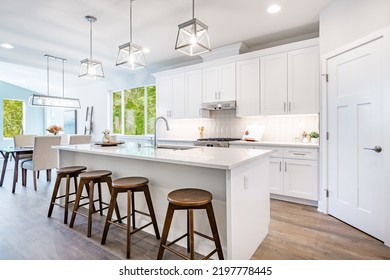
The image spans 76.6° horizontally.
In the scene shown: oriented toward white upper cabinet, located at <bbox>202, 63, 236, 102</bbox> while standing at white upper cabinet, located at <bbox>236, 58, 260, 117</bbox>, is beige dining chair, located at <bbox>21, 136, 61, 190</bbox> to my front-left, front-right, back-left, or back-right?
front-left

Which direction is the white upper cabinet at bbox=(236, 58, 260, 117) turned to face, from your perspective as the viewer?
facing the viewer and to the left of the viewer

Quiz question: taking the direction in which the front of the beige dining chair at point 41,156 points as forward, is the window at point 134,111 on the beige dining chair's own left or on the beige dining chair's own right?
on the beige dining chair's own right

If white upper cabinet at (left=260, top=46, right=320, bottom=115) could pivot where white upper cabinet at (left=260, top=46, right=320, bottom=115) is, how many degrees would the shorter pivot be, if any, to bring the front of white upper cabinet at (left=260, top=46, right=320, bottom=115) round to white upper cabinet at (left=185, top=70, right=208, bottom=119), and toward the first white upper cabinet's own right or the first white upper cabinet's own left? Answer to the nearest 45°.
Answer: approximately 45° to the first white upper cabinet's own right

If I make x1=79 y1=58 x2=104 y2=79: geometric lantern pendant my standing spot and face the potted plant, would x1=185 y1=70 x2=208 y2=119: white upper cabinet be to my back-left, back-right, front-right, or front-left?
front-left

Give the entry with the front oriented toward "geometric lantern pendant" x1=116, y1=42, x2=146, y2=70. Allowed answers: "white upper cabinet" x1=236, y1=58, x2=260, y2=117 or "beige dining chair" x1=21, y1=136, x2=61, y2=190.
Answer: the white upper cabinet

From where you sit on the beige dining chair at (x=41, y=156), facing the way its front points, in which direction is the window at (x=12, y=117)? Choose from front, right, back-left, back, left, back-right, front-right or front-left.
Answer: front-right

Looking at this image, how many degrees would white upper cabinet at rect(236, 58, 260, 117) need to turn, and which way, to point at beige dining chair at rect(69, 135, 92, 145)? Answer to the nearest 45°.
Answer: approximately 45° to its right

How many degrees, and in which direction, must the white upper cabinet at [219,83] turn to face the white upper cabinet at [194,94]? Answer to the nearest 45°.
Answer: approximately 90° to its right

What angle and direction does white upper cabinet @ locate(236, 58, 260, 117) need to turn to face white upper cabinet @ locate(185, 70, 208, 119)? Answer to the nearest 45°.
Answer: approximately 90° to its right

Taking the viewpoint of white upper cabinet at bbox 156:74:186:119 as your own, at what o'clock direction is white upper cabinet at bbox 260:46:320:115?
white upper cabinet at bbox 260:46:320:115 is roughly at 9 o'clock from white upper cabinet at bbox 156:74:186:119.

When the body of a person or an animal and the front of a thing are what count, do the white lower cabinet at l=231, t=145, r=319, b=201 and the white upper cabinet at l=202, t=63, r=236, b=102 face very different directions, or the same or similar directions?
same or similar directions

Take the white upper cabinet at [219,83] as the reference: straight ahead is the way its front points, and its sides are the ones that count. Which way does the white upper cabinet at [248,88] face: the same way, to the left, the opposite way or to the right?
the same way

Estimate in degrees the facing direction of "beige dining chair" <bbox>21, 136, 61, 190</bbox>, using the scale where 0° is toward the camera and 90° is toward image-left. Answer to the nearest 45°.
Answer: approximately 135°

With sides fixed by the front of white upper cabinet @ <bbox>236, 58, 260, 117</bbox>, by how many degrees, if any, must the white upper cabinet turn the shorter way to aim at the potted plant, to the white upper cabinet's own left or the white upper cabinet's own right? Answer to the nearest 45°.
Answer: approximately 135° to the white upper cabinet's own left

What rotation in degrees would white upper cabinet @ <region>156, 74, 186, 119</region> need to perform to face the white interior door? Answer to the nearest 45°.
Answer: approximately 90° to its left

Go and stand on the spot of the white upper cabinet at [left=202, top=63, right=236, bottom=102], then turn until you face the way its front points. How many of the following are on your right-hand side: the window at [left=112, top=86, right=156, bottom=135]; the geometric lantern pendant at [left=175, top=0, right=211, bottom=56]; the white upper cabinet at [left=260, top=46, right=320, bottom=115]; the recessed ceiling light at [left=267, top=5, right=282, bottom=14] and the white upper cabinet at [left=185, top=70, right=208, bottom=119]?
2

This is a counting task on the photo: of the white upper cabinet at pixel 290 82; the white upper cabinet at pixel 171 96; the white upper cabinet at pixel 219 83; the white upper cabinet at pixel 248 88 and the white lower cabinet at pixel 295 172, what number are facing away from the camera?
0
